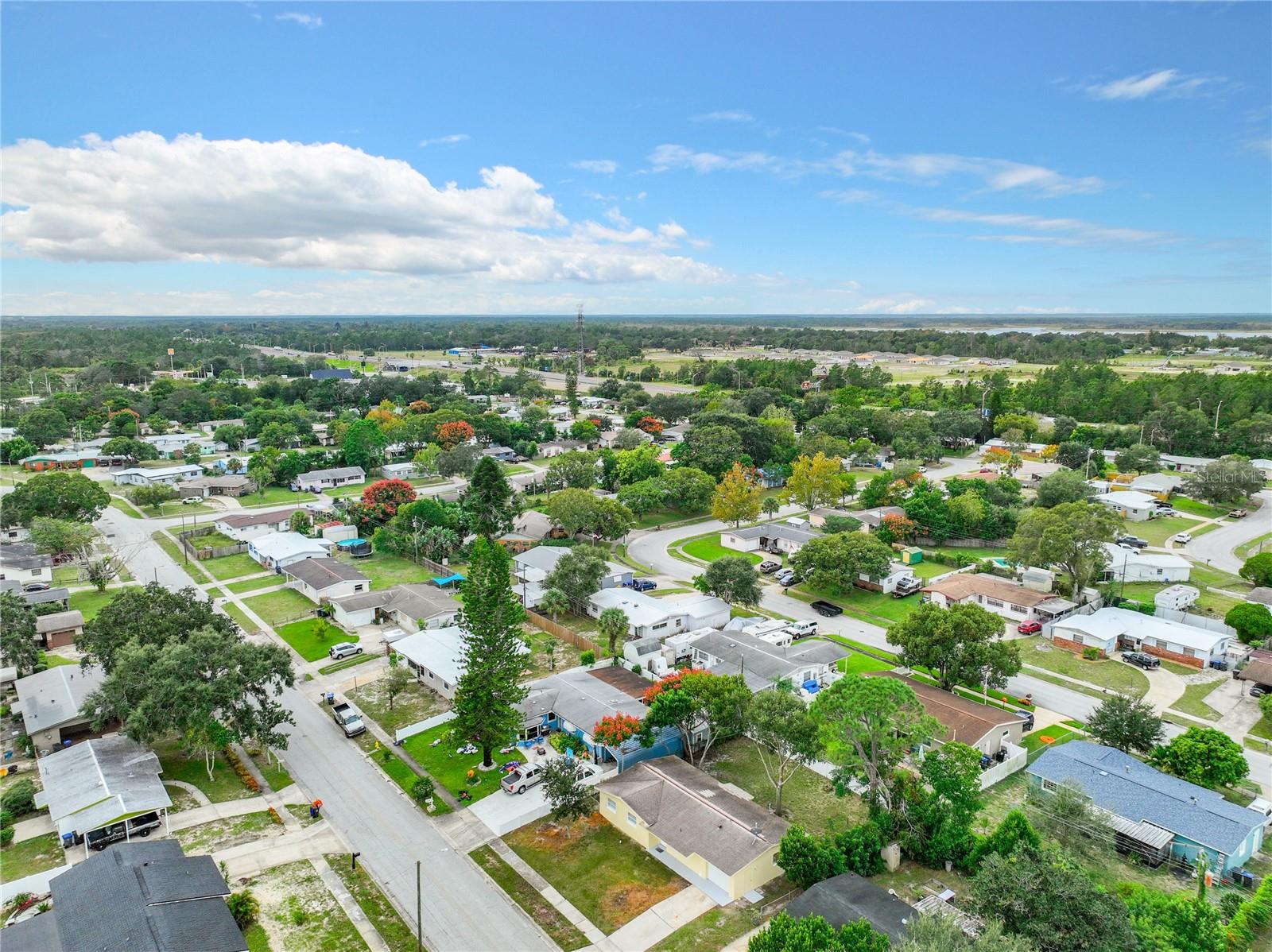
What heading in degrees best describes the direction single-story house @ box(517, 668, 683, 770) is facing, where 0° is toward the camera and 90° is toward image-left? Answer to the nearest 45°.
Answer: approximately 45°

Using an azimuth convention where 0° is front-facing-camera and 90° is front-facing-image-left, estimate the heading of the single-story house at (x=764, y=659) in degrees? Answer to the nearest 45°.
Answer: approximately 225°

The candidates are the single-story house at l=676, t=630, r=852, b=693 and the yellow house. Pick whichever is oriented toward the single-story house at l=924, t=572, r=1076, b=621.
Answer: the single-story house at l=676, t=630, r=852, b=693

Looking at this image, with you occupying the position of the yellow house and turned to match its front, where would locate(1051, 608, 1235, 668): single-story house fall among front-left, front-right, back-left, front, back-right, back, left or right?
back

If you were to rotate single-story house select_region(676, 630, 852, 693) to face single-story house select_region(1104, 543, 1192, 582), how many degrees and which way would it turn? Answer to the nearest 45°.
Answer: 0° — it already faces it

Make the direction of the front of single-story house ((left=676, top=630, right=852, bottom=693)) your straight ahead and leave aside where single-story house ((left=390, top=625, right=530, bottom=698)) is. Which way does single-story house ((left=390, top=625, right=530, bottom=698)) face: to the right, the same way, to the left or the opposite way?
the opposite way

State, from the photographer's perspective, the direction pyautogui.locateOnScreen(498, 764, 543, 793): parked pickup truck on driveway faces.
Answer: facing away from the viewer and to the right of the viewer

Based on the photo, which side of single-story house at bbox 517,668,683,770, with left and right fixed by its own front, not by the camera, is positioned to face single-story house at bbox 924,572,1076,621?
back

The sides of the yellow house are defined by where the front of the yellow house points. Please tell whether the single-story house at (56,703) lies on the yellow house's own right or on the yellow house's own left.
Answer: on the yellow house's own right

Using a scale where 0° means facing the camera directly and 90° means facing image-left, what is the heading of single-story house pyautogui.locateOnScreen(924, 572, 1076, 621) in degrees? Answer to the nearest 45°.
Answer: approximately 45°

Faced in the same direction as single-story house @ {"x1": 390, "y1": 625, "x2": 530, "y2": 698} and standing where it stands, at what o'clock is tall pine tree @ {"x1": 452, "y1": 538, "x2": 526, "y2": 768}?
The tall pine tree is roughly at 10 o'clock from the single-story house.
